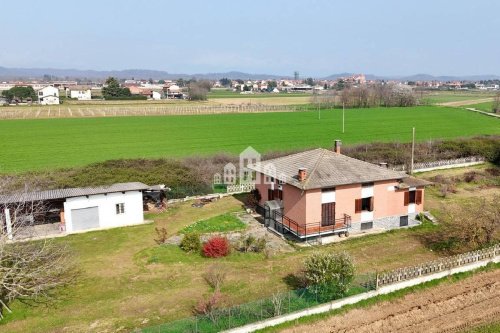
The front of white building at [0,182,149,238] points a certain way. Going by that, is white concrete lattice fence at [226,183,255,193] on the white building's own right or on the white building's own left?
on the white building's own left

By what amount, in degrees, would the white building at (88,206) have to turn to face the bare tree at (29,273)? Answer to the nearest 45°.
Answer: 0° — it already faces it

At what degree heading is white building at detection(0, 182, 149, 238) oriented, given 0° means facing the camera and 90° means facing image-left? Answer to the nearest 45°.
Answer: approximately 0°

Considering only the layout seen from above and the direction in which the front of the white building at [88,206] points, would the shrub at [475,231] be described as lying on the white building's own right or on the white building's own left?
on the white building's own left

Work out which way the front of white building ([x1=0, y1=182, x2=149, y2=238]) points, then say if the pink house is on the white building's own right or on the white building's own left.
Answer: on the white building's own left

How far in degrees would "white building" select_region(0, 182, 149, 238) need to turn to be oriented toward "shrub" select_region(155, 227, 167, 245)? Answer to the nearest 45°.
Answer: approximately 45° to its left

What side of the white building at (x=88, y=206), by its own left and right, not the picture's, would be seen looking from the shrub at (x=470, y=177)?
left
